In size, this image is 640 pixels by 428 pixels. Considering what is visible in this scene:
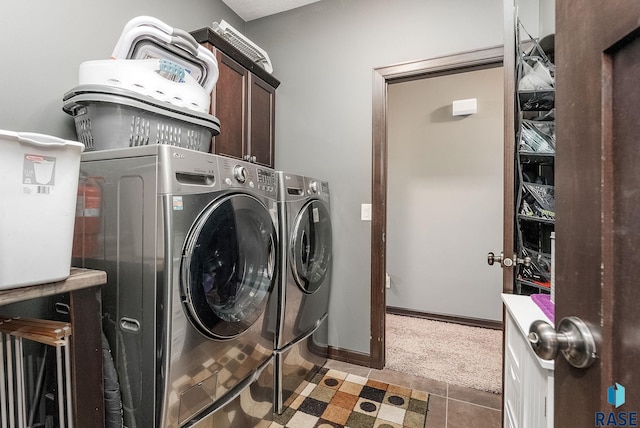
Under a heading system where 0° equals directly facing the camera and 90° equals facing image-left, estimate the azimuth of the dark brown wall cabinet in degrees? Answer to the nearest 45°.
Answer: approximately 315°

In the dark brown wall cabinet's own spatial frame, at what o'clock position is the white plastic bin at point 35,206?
The white plastic bin is roughly at 2 o'clock from the dark brown wall cabinet.

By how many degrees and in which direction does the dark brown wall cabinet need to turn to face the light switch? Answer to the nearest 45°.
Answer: approximately 45° to its left

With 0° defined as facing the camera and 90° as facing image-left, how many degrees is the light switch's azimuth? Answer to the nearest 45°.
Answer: approximately 0°

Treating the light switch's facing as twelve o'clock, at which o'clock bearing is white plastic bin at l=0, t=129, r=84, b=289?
The white plastic bin is roughly at 1 o'clock from the light switch.

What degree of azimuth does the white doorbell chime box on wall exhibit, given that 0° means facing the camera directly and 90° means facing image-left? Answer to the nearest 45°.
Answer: approximately 0°

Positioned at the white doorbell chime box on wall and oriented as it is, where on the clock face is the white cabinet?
The white cabinet is roughly at 12 o'clock from the white doorbell chime box on wall.

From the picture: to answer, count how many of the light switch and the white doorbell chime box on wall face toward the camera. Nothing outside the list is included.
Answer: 2

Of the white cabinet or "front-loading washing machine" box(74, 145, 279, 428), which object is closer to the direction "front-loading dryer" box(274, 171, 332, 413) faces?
the white cabinet

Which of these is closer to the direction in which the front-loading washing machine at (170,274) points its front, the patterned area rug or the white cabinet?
the white cabinet

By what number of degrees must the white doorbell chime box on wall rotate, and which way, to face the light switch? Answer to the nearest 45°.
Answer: approximately 45° to its right
